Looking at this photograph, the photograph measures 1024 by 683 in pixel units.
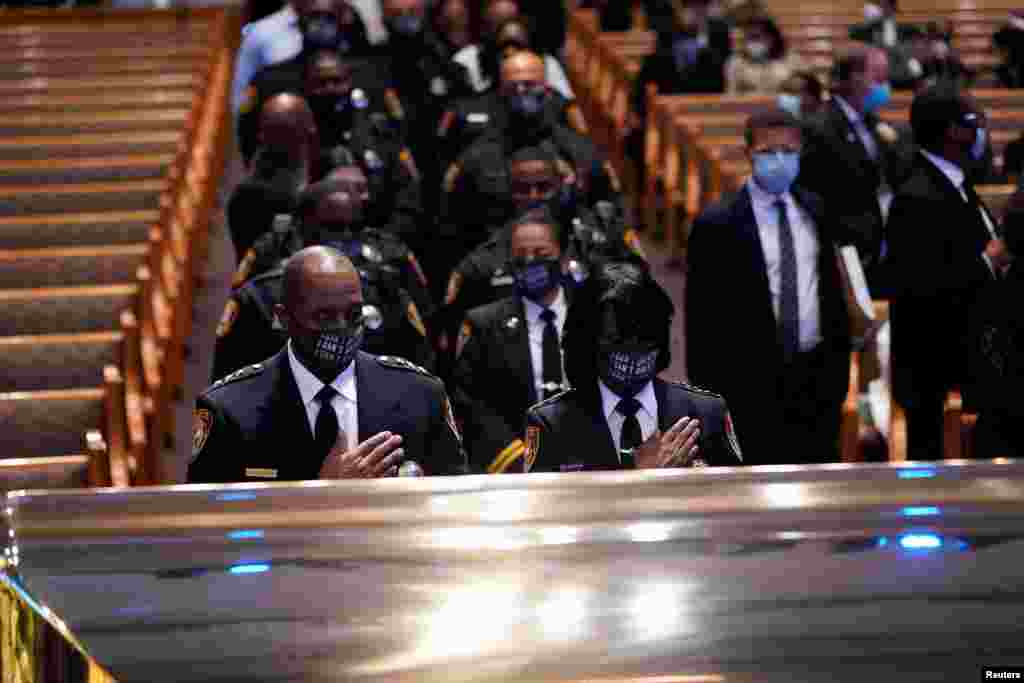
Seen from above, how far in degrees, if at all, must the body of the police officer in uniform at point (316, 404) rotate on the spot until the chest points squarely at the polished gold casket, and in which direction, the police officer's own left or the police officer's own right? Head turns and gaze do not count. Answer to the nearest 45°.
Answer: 0° — they already face it

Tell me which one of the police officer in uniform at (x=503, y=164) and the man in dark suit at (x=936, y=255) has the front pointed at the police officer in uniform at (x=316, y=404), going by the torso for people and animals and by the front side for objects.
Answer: the police officer in uniform at (x=503, y=164)

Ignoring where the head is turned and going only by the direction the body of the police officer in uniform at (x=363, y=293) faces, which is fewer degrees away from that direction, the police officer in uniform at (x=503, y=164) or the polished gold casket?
the polished gold casket

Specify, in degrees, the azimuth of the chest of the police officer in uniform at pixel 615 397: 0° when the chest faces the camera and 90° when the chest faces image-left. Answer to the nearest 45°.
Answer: approximately 0°

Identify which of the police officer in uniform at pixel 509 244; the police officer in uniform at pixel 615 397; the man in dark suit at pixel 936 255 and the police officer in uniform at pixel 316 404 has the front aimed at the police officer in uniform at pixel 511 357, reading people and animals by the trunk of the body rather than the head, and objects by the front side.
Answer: the police officer in uniform at pixel 509 244

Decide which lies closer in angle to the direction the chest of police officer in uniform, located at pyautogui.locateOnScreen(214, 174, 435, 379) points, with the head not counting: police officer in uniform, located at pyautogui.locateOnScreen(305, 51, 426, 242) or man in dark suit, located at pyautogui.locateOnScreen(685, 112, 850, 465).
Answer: the man in dark suit

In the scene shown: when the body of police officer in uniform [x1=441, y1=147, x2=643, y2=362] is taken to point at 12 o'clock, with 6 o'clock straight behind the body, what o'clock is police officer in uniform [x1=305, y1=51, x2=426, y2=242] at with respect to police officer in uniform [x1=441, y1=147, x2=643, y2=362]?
police officer in uniform [x1=305, y1=51, x2=426, y2=242] is roughly at 5 o'clock from police officer in uniform [x1=441, y1=147, x2=643, y2=362].
